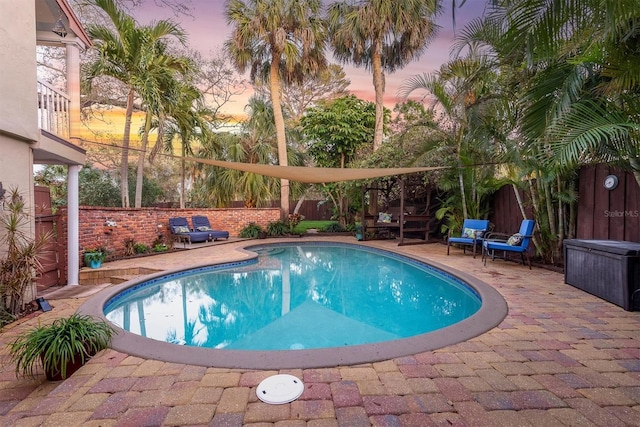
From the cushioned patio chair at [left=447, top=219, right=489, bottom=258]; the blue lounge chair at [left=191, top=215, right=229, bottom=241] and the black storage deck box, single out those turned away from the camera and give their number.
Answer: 0

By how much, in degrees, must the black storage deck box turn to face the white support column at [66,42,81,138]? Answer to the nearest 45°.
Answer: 0° — it already faces it

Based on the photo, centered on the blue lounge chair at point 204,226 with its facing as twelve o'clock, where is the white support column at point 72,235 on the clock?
The white support column is roughly at 2 o'clock from the blue lounge chair.

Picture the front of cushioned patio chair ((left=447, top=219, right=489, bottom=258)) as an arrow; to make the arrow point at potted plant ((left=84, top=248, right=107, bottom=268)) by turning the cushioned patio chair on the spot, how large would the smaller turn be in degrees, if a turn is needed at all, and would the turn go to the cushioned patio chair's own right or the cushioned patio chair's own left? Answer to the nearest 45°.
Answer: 0° — it already faces it

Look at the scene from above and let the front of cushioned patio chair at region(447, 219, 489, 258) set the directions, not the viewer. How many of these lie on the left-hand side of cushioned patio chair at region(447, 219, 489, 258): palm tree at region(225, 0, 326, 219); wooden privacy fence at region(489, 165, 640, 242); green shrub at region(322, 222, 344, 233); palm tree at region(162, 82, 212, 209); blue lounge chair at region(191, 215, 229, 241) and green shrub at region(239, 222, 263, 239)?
1

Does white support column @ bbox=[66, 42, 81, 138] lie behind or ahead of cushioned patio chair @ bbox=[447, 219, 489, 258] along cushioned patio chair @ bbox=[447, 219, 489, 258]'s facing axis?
ahead

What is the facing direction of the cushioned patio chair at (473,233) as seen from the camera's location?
facing the viewer and to the left of the viewer

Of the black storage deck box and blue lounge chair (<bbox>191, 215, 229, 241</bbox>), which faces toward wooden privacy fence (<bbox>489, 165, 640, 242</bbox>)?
the blue lounge chair

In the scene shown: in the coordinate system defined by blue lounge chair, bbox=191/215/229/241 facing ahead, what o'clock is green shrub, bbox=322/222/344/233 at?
The green shrub is roughly at 10 o'clock from the blue lounge chair.

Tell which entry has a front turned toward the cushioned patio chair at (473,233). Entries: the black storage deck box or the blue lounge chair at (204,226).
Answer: the blue lounge chair

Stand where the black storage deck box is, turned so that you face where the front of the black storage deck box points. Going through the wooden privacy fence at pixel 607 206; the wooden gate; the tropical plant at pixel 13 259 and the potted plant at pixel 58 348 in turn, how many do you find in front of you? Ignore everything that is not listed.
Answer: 3

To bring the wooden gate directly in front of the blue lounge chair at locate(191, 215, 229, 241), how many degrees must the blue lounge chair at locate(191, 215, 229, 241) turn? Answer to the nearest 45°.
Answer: approximately 45° to its right

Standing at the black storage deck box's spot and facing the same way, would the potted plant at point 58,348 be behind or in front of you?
in front

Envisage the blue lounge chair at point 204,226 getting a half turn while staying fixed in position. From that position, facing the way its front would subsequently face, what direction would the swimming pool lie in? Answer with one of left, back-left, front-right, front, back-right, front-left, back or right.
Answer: back-left

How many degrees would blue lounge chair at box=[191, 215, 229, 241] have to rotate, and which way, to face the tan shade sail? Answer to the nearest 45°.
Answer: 0° — it already faces it

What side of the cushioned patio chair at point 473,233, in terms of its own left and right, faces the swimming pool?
front

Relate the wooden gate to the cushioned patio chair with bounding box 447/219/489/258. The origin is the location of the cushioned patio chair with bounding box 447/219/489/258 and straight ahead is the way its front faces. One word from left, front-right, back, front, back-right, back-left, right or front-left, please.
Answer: front

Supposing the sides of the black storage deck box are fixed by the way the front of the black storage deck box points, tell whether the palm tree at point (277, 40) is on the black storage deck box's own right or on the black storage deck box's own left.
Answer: on the black storage deck box's own right

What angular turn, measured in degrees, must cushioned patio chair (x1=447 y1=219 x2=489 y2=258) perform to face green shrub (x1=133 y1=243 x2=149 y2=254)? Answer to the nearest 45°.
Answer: approximately 45° to its right

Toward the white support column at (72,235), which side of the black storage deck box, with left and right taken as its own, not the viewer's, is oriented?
front
